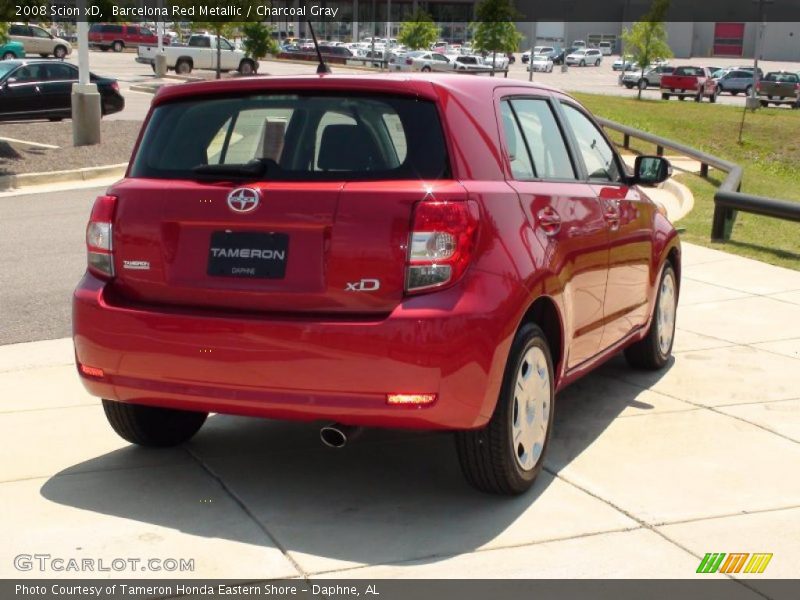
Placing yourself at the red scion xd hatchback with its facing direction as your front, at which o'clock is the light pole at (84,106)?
The light pole is roughly at 10 o'clock from the red scion xd hatchback.

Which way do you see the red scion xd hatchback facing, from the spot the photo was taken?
facing away from the viewer and to the right of the viewer

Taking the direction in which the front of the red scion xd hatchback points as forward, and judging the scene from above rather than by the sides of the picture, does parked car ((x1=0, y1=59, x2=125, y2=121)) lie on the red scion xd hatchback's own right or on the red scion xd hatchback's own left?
on the red scion xd hatchback's own left
